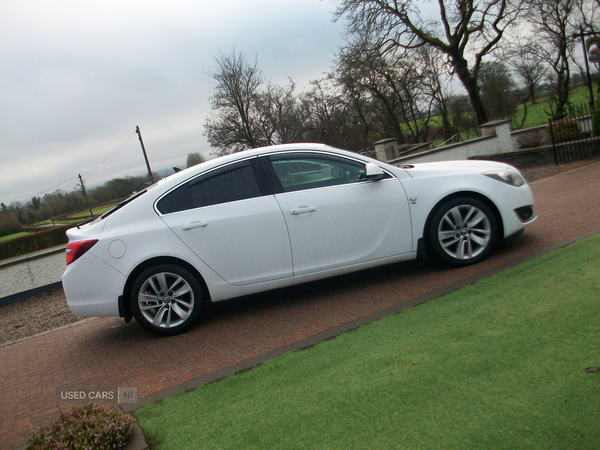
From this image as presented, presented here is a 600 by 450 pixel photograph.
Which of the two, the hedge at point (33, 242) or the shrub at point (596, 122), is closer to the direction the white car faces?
the shrub

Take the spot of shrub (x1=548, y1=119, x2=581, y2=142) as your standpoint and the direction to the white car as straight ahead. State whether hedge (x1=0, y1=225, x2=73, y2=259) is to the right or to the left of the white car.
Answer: right

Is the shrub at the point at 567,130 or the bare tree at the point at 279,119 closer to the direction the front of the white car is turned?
the shrub

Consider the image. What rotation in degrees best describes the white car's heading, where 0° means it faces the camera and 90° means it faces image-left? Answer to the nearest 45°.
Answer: approximately 270°
